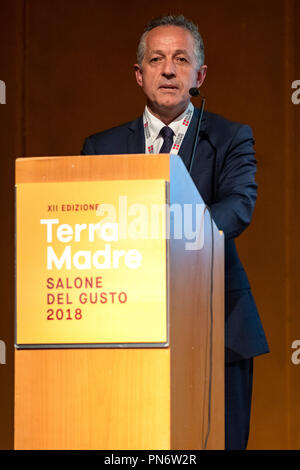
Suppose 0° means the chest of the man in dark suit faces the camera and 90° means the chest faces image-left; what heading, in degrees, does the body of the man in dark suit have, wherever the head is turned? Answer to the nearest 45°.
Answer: approximately 0°

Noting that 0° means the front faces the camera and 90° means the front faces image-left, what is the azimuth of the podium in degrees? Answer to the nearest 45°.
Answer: approximately 45°

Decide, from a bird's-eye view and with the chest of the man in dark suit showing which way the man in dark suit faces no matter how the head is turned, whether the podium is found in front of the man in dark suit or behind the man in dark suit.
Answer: in front

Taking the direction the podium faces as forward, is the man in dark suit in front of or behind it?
behind
